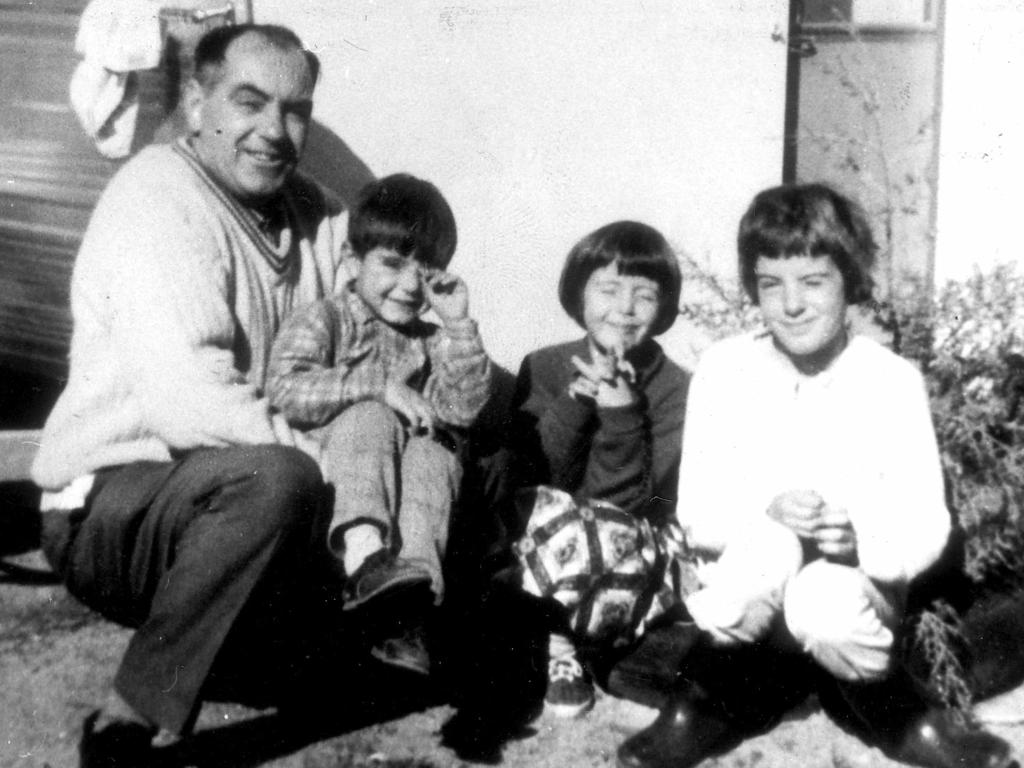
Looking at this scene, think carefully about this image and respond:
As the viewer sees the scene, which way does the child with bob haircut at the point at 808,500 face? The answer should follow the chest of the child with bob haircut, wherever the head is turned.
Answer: toward the camera

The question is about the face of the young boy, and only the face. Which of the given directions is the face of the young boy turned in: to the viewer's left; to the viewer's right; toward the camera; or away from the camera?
toward the camera

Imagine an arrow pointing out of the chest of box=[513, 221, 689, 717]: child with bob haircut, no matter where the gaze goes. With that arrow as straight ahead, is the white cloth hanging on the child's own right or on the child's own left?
on the child's own right

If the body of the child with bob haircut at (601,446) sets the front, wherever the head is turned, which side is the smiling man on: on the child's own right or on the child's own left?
on the child's own right

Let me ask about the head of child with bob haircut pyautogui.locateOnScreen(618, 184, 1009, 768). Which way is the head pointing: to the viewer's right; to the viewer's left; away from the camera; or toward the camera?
toward the camera

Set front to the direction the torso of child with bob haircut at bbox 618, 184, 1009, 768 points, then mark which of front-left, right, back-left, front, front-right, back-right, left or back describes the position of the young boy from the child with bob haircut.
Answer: right

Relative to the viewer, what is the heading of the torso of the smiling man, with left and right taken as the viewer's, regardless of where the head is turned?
facing the viewer and to the right of the viewer

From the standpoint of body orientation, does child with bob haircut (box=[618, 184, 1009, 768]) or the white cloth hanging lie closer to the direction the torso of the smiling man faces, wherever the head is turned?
the child with bob haircut

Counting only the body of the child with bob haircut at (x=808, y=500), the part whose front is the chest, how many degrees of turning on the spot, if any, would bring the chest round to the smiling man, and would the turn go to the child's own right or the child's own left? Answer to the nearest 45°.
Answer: approximately 90° to the child's own right

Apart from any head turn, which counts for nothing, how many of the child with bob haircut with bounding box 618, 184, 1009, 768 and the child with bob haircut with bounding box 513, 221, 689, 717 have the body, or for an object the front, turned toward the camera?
2

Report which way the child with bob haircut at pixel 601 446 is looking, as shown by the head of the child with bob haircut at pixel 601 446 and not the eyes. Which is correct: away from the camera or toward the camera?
toward the camera

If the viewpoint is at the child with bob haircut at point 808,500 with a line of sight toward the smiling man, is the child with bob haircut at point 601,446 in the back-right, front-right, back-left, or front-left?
front-right

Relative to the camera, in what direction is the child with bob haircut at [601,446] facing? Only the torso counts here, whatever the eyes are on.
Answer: toward the camera
